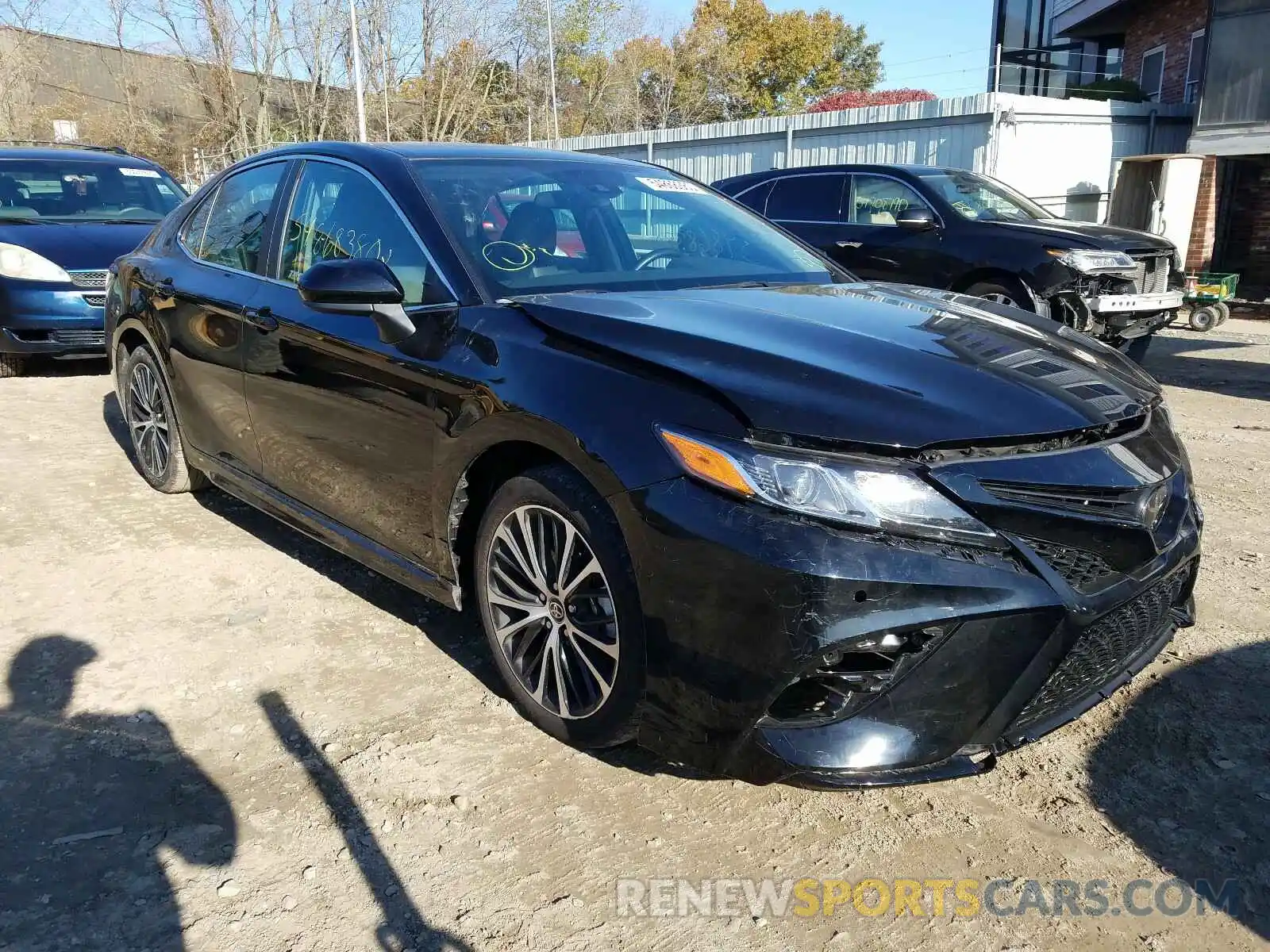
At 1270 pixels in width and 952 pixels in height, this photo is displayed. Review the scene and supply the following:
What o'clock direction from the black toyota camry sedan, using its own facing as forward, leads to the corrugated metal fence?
The corrugated metal fence is roughly at 8 o'clock from the black toyota camry sedan.

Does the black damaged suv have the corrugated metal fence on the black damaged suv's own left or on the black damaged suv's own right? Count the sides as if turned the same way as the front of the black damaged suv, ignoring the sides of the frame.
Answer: on the black damaged suv's own left

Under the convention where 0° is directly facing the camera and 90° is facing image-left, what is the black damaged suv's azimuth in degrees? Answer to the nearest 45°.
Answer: approximately 315°

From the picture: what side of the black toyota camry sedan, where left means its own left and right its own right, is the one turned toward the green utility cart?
left

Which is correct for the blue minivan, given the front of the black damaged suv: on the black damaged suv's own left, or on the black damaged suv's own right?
on the black damaged suv's own right

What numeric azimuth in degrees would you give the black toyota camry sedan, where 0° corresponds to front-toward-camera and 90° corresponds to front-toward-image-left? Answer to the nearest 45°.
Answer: approximately 315°

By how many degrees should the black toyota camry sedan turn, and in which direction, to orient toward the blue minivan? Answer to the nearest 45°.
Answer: approximately 180°

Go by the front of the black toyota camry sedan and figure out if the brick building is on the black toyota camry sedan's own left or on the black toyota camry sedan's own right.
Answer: on the black toyota camry sedan's own left
